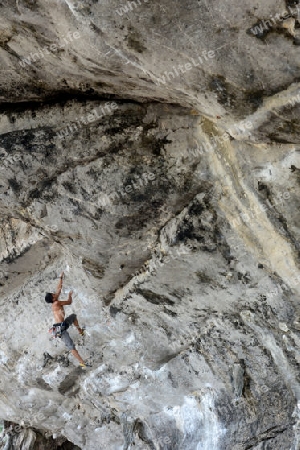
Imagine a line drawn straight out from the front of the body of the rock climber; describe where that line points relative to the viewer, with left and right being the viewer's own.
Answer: facing away from the viewer and to the right of the viewer
